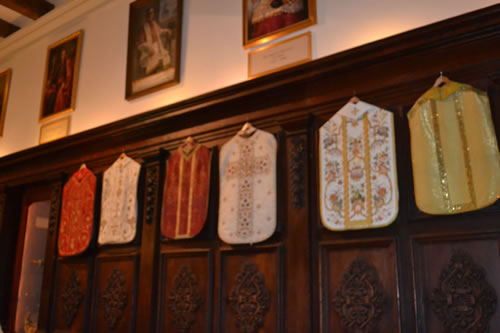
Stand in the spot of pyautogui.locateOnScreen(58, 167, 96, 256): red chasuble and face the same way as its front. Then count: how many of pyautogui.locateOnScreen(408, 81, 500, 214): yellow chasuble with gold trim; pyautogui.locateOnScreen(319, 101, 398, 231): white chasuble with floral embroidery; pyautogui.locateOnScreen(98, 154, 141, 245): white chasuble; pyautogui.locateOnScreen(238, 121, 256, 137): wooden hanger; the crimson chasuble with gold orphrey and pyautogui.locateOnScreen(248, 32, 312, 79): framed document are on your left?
6

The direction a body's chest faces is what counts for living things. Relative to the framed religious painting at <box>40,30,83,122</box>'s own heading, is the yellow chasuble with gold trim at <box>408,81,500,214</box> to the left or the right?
on its left

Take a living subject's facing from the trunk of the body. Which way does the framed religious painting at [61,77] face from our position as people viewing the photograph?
facing the viewer and to the left of the viewer

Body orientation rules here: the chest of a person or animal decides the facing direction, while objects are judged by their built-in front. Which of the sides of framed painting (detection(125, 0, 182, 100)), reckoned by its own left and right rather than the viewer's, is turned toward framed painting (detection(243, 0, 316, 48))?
left

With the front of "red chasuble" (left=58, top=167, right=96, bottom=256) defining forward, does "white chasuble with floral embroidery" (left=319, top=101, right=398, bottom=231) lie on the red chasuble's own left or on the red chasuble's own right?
on the red chasuble's own left

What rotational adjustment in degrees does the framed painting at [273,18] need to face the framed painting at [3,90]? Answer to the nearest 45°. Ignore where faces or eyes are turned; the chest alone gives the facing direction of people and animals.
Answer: approximately 90° to its right

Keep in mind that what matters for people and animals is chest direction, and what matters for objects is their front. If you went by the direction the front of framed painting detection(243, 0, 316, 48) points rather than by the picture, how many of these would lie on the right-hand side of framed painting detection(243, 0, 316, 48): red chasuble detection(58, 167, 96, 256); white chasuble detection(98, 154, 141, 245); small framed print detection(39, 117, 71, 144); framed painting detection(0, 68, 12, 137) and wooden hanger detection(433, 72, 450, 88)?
4

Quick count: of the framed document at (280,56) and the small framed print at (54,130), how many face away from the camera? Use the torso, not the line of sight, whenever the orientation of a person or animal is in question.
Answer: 0

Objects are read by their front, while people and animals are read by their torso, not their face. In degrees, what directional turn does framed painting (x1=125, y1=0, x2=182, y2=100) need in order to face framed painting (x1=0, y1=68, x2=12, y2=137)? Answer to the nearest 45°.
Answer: approximately 90° to its right

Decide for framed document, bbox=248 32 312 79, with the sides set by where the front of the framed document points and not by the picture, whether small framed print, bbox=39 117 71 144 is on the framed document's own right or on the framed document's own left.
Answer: on the framed document's own right

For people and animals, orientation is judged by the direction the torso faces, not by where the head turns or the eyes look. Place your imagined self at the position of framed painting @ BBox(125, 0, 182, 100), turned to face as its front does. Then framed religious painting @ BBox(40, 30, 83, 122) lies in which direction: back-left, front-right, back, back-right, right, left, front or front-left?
right

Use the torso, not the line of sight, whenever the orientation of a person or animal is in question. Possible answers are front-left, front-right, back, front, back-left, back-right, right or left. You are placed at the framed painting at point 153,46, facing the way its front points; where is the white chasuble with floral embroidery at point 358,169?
left

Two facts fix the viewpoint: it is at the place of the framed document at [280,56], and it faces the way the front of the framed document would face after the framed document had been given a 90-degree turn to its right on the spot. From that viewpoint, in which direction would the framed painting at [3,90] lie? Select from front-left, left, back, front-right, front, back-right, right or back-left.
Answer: front

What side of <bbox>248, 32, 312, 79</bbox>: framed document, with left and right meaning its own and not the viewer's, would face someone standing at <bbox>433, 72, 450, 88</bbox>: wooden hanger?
left

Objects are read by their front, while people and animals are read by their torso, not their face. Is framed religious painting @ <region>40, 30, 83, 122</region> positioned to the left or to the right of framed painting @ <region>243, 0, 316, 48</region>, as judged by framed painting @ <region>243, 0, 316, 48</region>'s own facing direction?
on its right
